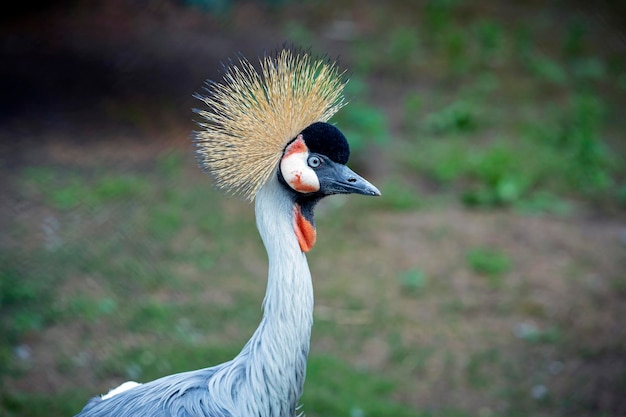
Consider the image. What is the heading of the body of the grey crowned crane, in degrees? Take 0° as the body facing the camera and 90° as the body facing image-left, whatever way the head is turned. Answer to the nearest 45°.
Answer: approximately 270°
